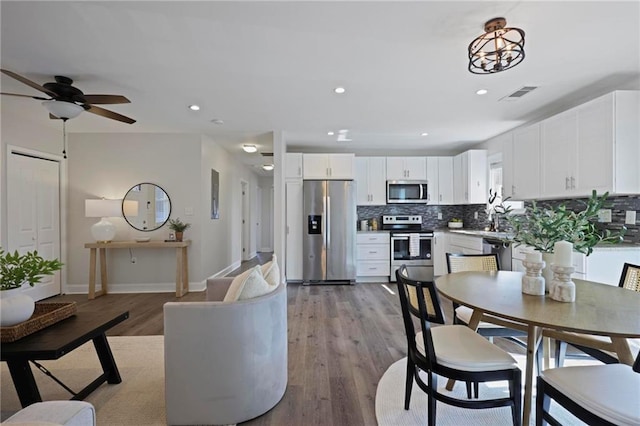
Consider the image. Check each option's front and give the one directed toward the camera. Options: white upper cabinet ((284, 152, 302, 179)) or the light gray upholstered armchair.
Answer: the white upper cabinet

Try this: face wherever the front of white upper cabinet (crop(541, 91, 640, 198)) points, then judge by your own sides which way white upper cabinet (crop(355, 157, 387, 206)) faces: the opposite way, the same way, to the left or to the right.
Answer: to the left

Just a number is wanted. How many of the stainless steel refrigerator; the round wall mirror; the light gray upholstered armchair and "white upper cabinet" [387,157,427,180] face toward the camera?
3

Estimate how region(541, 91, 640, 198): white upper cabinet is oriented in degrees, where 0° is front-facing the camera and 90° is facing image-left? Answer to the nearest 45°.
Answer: approximately 45°

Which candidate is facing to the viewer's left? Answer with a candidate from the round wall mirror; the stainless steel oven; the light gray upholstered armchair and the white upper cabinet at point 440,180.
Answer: the light gray upholstered armchair

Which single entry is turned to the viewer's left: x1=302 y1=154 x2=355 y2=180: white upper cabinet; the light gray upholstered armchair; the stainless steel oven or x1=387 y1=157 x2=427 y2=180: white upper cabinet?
the light gray upholstered armchair

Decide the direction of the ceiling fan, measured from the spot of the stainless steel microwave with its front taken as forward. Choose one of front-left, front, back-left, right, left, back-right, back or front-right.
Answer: front-right

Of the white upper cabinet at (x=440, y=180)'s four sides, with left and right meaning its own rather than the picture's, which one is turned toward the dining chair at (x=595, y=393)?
front

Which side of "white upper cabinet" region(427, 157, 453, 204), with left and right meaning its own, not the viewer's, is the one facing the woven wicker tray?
front

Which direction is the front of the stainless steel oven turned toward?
toward the camera

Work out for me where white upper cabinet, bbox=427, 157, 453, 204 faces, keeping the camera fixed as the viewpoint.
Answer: facing the viewer

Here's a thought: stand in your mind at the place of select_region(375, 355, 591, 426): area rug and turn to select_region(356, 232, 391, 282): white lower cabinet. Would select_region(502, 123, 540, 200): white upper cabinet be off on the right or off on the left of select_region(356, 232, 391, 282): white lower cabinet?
right

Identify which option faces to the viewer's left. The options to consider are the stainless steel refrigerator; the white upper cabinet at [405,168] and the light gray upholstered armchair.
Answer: the light gray upholstered armchair

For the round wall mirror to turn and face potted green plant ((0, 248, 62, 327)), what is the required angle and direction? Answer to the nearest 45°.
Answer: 0° — it already faces it

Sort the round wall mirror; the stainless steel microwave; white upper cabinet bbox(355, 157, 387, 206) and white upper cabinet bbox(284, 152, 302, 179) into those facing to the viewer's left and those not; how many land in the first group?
0

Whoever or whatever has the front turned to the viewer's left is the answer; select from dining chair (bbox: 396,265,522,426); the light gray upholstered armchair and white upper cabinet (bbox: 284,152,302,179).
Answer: the light gray upholstered armchair
